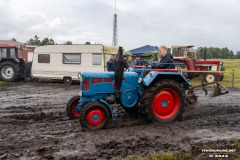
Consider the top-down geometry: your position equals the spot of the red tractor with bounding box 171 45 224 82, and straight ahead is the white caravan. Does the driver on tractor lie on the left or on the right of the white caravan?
left

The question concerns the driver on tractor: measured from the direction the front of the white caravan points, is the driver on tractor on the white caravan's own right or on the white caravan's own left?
on the white caravan's own left

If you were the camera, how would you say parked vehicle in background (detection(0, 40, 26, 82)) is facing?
facing to the left of the viewer

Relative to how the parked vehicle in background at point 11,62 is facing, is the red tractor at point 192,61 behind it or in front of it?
behind

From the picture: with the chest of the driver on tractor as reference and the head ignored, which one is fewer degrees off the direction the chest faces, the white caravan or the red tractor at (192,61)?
the white caravan

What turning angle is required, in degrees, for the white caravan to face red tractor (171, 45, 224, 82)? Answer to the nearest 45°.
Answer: approximately 180°

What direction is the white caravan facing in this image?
to the viewer's left

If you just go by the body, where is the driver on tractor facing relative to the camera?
to the viewer's left

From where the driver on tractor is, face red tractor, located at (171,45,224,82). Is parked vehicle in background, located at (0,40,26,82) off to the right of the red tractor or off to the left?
left

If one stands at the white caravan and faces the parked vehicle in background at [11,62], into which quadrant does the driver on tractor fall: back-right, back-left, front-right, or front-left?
back-left

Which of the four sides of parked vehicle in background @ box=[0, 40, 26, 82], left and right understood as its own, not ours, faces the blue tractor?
left

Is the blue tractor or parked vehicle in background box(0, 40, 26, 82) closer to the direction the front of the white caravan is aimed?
the parked vehicle in background
